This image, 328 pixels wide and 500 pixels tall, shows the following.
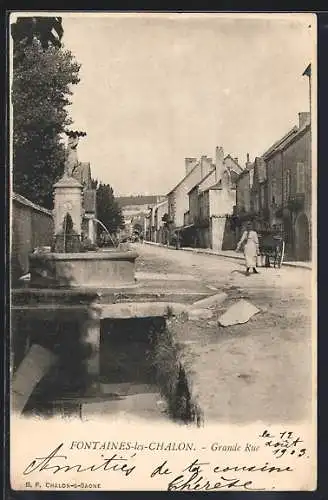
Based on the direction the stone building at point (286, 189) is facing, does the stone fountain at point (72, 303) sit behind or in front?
in front

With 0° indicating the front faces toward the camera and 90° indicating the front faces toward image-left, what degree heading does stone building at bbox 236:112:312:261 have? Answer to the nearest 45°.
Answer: approximately 90°

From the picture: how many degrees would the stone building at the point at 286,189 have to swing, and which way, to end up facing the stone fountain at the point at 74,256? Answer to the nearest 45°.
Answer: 0° — it already faces it

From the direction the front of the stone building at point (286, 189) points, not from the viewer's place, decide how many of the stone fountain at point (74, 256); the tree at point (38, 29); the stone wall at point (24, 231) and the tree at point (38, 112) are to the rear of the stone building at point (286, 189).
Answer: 0

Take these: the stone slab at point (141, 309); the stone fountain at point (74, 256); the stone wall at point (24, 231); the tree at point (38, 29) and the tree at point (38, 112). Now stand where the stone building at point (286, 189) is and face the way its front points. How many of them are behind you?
0

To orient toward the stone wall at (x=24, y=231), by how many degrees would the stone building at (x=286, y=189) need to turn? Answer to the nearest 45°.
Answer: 0° — it already faces it

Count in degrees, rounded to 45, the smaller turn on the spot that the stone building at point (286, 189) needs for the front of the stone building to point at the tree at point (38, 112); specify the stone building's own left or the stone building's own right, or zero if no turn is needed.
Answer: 0° — it already faces it
